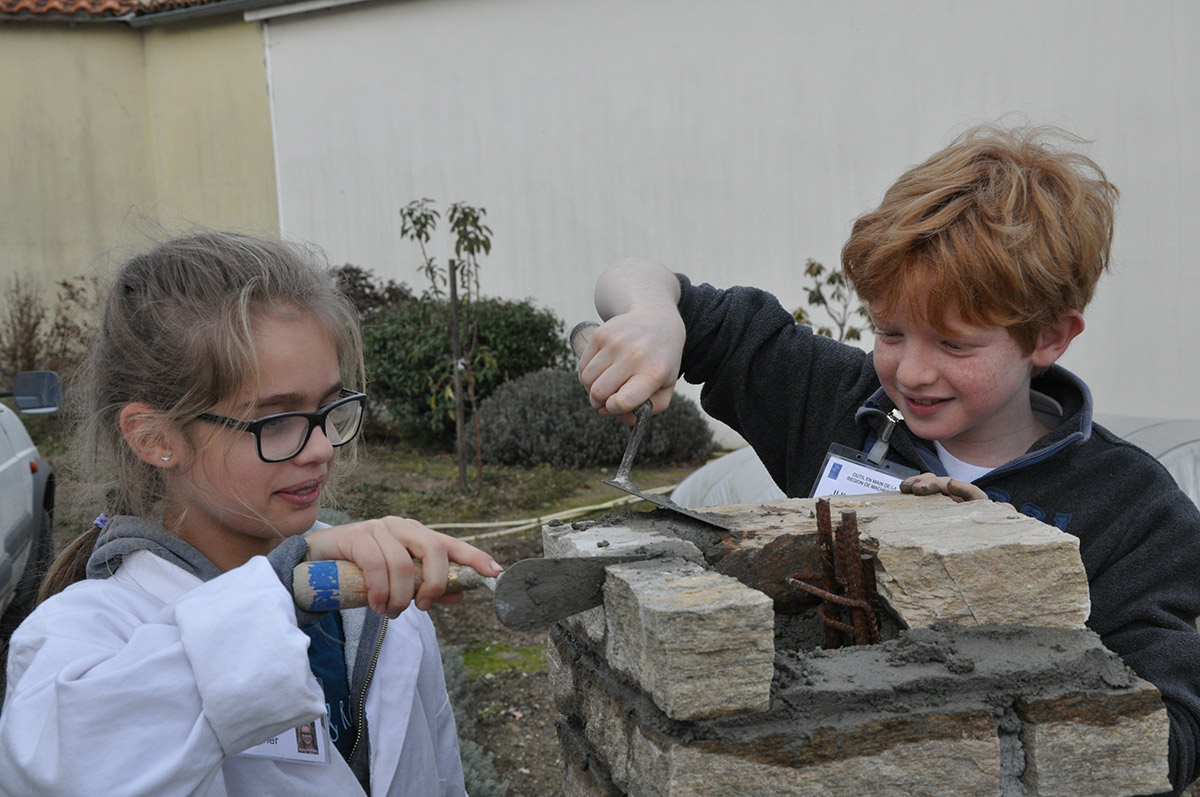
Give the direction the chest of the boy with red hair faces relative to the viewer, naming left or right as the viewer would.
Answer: facing the viewer and to the left of the viewer

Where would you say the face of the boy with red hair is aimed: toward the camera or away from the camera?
toward the camera

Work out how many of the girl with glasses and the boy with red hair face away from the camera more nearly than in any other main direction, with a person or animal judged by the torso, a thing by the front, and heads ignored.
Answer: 0

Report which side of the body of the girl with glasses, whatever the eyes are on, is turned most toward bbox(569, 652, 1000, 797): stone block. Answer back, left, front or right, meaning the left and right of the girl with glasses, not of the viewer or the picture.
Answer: front

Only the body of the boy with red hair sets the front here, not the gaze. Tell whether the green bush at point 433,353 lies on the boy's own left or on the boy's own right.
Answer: on the boy's own right

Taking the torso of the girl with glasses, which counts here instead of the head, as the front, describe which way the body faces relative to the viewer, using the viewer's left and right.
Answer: facing the viewer and to the right of the viewer

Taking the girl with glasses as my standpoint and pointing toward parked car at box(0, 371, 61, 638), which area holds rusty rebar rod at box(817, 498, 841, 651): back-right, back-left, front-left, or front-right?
back-right

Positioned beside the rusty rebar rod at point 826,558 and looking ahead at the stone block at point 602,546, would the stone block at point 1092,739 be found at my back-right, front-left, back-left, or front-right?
back-left

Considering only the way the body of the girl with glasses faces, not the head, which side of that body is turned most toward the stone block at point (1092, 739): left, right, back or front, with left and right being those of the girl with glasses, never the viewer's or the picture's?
front

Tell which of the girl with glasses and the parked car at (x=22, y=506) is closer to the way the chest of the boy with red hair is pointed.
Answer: the girl with glasses

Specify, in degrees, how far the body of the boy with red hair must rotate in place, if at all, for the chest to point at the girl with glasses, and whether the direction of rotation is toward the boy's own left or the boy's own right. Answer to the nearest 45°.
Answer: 0° — they already face them
